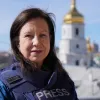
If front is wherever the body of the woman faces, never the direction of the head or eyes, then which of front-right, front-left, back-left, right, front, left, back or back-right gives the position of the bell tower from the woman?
back-left

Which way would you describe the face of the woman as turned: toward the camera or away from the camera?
toward the camera

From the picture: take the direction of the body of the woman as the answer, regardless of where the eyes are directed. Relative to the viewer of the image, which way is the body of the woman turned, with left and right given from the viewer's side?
facing the viewer and to the right of the viewer
